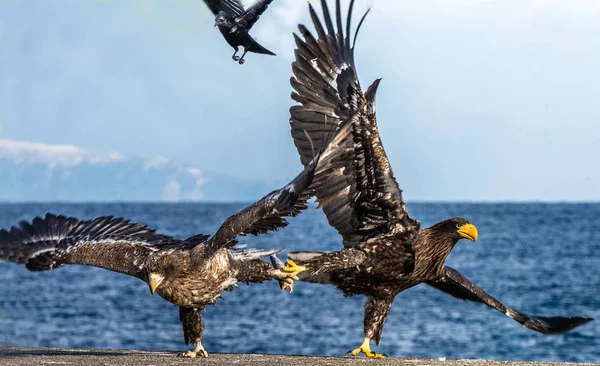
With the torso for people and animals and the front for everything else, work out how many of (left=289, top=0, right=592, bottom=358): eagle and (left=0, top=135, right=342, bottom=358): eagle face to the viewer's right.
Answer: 1

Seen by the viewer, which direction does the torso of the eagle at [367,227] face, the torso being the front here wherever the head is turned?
to the viewer's right

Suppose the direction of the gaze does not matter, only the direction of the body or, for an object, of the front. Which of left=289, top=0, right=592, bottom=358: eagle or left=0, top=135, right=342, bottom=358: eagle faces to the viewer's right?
left=289, top=0, right=592, bottom=358: eagle

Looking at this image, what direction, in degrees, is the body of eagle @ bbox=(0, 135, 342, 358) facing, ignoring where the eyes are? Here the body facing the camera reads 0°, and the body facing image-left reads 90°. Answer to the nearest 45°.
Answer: approximately 45°

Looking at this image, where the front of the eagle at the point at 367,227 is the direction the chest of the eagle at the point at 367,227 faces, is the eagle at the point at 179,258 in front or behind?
behind
